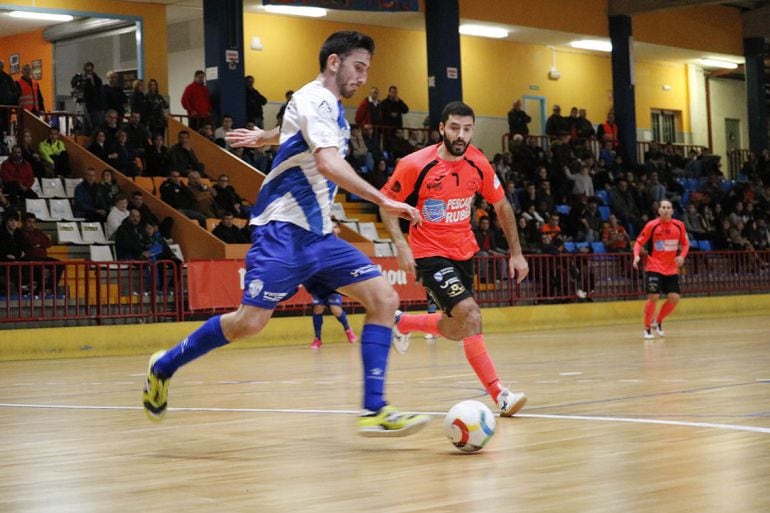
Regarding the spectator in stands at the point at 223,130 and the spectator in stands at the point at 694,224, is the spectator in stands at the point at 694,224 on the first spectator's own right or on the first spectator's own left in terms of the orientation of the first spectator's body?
on the first spectator's own left

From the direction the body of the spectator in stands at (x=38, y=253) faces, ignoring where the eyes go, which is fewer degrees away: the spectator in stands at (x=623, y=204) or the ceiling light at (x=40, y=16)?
the spectator in stands

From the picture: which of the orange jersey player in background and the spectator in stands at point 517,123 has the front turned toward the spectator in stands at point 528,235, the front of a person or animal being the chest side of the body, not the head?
the spectator in stands at point 517,123

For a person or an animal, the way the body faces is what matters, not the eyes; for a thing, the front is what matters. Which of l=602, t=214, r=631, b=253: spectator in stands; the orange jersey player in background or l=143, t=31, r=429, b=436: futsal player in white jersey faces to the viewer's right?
the futsal player in white jersey

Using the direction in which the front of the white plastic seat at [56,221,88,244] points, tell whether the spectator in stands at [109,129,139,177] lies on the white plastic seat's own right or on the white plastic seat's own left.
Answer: on the white plastic seat's own left

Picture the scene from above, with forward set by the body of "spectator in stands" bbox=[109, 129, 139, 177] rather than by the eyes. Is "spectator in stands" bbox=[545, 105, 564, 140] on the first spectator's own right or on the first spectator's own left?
on the first spectator's own left
